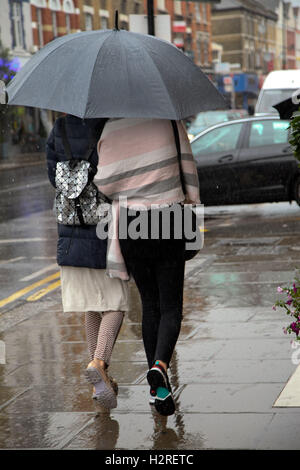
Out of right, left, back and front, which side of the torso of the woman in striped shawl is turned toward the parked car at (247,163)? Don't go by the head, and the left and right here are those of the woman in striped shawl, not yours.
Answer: front

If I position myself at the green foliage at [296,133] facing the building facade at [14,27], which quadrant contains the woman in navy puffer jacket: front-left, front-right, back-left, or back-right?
front-left

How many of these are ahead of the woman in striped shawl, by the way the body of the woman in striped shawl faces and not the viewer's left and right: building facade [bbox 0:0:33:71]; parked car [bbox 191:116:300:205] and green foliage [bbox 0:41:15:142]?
3

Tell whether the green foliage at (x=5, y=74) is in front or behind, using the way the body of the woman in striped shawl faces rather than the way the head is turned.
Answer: in front

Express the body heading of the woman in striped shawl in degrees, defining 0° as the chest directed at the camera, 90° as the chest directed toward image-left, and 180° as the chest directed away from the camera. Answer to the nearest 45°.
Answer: approximately 180°

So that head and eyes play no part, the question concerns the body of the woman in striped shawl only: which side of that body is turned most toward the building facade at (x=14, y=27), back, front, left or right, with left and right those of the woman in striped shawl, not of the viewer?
front

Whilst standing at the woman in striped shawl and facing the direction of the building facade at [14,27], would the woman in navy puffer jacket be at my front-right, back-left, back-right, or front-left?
front-left

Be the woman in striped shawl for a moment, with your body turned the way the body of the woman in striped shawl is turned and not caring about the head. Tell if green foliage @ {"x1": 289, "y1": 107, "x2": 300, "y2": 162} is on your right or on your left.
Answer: on your right

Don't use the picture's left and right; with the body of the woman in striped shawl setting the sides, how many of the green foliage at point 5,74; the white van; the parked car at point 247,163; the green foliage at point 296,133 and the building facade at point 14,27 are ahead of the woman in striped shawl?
4

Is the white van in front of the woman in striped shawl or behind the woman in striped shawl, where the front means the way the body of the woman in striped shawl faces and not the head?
in front
